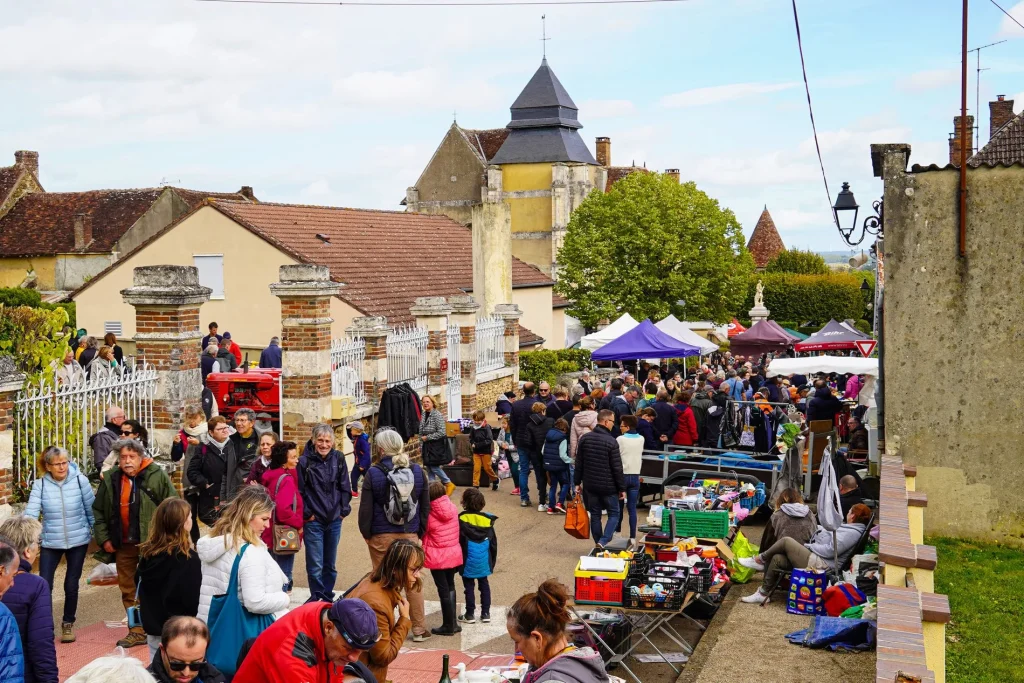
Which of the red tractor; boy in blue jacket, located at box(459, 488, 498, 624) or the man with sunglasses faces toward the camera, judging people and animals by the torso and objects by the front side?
the man with sunglasses

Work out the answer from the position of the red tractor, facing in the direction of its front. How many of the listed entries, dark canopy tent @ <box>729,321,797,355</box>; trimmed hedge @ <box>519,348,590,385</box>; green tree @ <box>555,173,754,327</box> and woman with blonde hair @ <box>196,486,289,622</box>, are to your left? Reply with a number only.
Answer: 1

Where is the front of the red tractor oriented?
to the viewer's left

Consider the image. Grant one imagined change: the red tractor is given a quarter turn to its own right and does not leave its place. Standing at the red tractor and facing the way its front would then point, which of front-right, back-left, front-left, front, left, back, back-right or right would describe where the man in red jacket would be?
back

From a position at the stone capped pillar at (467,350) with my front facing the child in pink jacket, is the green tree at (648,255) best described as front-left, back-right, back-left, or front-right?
back-left

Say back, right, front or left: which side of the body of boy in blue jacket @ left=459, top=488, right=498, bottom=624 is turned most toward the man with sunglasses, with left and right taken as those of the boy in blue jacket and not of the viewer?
back

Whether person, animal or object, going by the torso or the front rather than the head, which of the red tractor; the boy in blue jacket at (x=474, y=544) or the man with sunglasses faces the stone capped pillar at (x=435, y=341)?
the boy in blue jacket

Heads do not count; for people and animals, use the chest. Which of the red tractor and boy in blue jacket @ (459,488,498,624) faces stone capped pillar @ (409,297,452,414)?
the boy in blue jacket

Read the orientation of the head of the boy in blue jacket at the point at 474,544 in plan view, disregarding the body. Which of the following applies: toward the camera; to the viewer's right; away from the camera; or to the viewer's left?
away from the camera

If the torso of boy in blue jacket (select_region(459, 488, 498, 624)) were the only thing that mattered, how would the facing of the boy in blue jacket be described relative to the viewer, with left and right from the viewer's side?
facing away from the viewer

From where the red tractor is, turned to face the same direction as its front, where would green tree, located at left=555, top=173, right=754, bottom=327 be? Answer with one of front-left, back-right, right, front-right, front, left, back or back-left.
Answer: back-right
